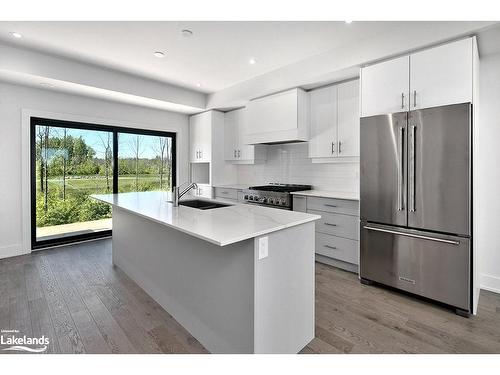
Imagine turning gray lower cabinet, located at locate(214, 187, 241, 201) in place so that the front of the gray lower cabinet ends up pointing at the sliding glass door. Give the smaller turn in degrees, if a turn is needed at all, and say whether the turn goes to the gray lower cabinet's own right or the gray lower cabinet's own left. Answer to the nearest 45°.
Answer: approximately 45° to the gray lower cabinet's own right

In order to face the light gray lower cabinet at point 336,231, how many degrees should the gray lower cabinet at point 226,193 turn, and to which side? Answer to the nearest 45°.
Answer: approximately 90° to its left

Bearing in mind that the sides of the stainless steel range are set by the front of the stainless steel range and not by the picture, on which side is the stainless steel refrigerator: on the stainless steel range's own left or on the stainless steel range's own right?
on the stainless steel range's own left

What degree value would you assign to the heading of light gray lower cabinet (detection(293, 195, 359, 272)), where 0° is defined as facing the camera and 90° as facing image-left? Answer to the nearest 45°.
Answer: approximately 45°

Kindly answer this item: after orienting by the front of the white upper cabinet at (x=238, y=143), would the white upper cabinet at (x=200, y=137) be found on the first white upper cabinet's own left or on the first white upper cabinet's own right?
on the first white upper cabinet's own right

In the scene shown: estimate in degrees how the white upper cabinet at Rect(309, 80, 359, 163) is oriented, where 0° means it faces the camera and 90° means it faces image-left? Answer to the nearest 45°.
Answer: approximately 45°

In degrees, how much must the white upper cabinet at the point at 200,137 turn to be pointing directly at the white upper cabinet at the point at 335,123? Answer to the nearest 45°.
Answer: approximately 90° to its left

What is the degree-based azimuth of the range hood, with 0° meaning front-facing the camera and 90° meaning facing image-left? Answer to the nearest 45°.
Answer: approximately 45°

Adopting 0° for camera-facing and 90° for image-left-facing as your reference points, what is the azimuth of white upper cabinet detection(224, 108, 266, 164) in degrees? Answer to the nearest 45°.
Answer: approximately 45°

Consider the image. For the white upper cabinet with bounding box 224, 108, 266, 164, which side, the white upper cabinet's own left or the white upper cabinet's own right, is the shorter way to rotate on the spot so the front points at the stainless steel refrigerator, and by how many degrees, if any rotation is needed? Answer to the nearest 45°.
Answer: approximately 90° to the white upper cabinet's own left
